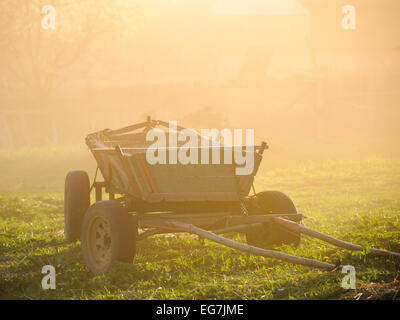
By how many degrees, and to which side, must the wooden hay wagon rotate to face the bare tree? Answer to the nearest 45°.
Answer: approximately 135° to its left

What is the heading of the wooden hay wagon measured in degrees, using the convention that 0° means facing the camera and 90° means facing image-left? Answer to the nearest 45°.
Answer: approximately 315°
